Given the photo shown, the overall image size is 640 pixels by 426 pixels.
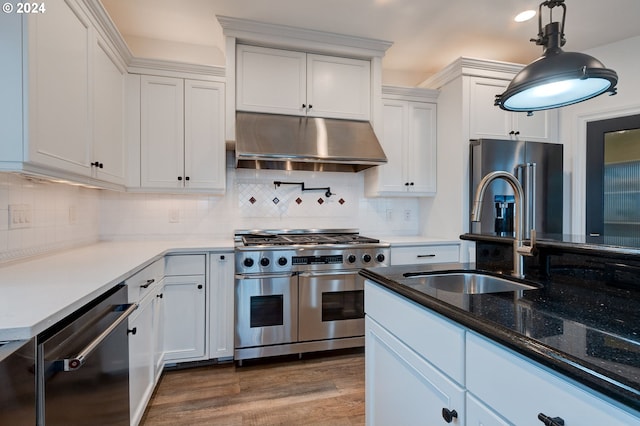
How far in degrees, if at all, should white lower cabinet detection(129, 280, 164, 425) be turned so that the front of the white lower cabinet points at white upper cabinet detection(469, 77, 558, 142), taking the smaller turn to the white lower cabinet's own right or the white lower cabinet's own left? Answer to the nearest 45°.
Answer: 0° — it already faces it

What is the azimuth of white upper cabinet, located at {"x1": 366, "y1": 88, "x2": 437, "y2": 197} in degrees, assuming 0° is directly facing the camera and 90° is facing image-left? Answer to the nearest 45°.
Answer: approximately 45°

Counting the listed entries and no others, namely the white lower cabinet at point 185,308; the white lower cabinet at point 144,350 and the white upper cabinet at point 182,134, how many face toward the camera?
2

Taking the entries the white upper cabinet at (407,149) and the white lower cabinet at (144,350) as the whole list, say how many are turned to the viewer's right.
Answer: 1

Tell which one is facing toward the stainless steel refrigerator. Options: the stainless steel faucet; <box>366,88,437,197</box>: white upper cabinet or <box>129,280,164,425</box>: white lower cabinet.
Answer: the white lower cabinet

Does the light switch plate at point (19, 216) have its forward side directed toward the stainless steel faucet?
yes

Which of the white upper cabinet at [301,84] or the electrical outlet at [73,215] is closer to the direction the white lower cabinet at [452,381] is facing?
the electrical outlet

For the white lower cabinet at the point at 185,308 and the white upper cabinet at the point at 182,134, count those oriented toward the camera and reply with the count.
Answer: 2

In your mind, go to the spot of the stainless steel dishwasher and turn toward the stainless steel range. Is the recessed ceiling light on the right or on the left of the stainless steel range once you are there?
right
